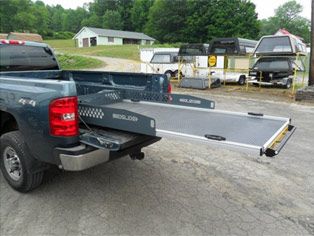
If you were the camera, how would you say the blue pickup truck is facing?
facing away from the viewer and to the left of the viewer
